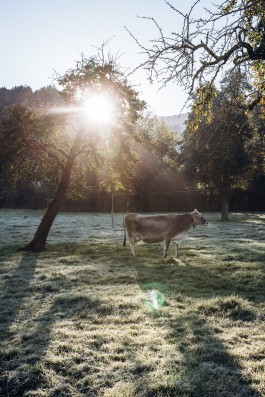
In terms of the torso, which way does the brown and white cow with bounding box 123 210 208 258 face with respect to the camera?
to the viewer's right

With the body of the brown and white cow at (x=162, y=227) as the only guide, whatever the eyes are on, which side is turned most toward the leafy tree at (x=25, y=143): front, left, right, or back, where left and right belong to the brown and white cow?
back

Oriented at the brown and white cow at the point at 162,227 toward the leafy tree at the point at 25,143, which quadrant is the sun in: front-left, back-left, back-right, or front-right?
front-right
